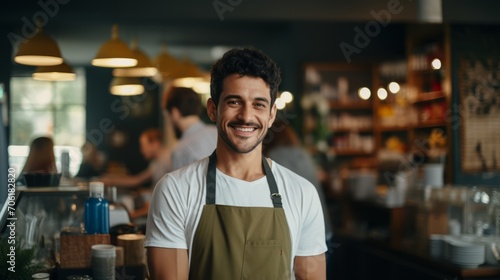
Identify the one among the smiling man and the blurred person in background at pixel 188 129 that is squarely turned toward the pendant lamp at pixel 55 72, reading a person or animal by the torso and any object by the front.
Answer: the blurred person in background

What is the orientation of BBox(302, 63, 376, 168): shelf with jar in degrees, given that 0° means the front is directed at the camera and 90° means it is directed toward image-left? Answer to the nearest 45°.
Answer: approximately 0°

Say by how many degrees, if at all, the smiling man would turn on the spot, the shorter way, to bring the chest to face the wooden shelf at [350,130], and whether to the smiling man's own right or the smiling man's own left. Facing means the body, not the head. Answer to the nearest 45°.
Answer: approximately 180°

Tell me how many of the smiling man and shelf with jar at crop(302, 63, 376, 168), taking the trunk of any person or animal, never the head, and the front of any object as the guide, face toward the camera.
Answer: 2

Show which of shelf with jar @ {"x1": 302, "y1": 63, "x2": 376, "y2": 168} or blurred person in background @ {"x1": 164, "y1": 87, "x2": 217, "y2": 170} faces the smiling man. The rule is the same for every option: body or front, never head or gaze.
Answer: the shelf with jar

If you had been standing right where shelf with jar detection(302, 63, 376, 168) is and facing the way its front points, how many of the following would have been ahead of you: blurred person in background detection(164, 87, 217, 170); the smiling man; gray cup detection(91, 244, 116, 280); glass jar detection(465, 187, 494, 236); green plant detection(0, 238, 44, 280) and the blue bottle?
6

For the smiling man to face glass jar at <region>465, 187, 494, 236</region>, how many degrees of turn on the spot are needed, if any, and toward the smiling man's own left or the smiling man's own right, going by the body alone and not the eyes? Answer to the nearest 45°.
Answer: approximately 135° to the smiling man's own left

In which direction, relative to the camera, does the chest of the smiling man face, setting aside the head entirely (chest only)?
toward the camera

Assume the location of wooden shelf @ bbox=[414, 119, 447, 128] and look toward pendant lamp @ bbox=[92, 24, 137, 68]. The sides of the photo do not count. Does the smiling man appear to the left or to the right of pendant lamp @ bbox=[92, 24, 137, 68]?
left

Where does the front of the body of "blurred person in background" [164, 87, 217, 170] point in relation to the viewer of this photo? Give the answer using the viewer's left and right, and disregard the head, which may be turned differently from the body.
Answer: facing away from the viewer and to the left of the viewer

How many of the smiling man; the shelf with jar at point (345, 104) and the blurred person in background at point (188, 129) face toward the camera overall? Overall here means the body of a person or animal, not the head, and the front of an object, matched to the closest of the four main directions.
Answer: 2

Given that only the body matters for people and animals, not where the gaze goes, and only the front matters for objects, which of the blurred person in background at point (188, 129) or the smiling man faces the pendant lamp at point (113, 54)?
the blurred person in background

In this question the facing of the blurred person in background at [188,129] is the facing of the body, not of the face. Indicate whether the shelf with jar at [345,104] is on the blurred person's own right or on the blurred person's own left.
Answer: on the blurred person's own right

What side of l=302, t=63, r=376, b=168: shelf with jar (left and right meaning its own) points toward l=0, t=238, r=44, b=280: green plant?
front

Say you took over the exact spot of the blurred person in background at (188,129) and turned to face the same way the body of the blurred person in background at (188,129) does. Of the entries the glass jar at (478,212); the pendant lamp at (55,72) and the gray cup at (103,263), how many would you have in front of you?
1

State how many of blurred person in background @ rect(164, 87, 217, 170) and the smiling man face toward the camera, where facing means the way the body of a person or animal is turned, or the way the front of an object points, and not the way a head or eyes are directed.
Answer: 1
